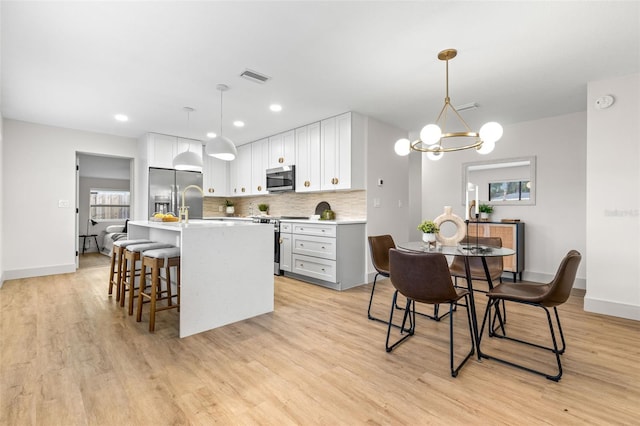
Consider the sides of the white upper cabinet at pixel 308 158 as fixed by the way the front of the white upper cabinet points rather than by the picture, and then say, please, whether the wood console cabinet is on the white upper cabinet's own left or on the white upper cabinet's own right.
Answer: on the white upper cabinet's own left

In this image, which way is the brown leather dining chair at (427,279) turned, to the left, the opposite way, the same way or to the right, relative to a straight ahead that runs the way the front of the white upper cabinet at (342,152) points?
the opposite way

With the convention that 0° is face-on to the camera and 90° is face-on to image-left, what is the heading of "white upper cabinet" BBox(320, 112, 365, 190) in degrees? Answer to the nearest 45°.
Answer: approximately 45°

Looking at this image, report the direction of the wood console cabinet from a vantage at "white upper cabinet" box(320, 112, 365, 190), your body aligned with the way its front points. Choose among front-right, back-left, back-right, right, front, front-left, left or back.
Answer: back-left

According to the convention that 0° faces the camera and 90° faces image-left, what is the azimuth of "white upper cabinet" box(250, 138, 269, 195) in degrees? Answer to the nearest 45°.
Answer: approximately 45°

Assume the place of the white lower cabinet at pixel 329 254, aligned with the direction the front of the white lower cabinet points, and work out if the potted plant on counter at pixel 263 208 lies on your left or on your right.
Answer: on your right

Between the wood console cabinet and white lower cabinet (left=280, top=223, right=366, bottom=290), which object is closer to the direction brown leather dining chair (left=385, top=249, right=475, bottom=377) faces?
the wood console cabinet

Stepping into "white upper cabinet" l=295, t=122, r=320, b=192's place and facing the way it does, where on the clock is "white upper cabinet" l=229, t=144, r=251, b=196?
"white upper cabinet" l=229, t=144, r=251, b=196 is roughly at 3 o'clock from "white upper cabinet" l=295, t=122, r=320, b=192.

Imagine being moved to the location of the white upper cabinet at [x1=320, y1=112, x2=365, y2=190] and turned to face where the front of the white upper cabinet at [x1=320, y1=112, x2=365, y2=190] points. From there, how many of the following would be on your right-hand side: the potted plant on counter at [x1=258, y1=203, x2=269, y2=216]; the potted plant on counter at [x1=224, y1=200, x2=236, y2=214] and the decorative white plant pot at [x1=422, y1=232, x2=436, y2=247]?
2

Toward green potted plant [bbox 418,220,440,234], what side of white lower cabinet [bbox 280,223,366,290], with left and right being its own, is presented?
left
